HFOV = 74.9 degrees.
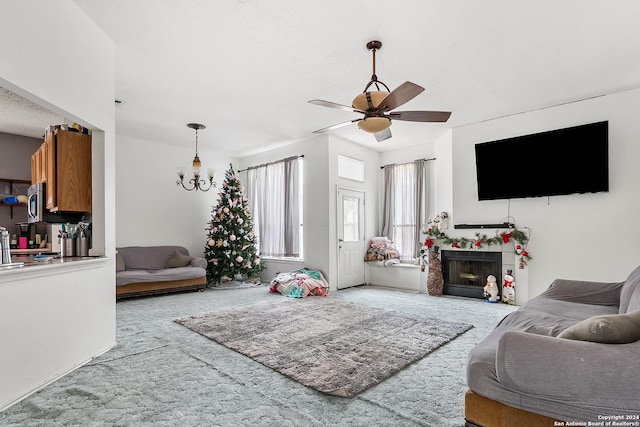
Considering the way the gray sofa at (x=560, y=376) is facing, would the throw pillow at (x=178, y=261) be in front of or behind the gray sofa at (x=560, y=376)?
in front

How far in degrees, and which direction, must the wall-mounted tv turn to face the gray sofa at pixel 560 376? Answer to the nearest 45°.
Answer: approximately 45° to its left

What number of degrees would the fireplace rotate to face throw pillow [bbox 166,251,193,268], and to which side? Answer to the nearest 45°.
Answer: approximately 45° to its right

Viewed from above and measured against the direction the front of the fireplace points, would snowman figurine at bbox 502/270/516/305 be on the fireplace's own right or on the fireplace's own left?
on the fireplace's own left

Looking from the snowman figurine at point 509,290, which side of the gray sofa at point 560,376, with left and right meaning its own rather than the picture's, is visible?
right

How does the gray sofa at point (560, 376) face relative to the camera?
to the viewer's left

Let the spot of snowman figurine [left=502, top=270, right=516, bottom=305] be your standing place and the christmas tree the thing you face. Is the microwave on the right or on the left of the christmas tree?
left

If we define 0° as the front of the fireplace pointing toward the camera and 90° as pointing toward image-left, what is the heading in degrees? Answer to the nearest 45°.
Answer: approximately 45°

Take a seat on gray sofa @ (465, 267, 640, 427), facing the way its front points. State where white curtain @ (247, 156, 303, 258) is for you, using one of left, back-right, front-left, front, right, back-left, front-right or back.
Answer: front-right
